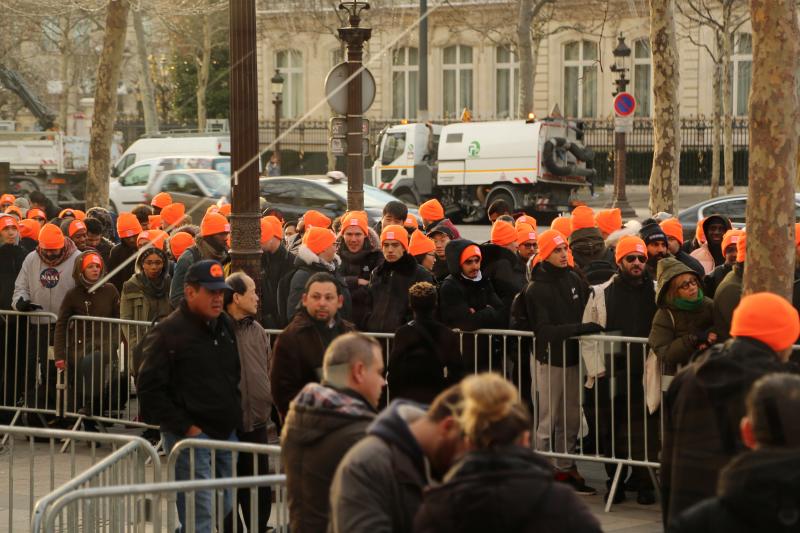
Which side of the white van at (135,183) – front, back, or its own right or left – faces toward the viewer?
left

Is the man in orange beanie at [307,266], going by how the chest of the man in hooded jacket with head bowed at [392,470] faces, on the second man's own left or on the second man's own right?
on the second man's own left

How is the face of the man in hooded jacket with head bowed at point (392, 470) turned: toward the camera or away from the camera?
away from the camera

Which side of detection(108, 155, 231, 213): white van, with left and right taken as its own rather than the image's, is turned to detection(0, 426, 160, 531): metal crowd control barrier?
left

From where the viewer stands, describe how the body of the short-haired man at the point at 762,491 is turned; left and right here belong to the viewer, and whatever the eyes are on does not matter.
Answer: facing away from the viewer

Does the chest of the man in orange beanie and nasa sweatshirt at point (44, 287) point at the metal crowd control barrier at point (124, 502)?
yes

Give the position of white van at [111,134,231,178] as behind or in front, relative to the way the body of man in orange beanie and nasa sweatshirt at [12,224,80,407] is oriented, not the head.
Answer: behind

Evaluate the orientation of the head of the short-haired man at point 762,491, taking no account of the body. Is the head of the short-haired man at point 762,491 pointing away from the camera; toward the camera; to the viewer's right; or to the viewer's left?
away from the camera

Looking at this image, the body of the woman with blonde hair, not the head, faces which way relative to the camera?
away from the camera

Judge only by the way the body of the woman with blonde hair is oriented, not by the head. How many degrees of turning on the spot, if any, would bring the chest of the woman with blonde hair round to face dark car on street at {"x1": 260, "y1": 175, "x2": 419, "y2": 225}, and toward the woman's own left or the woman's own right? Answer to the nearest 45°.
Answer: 0° — they already face it

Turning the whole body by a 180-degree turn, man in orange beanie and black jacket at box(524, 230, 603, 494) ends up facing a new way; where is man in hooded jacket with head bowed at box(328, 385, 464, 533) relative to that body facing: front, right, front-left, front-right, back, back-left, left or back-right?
back-left

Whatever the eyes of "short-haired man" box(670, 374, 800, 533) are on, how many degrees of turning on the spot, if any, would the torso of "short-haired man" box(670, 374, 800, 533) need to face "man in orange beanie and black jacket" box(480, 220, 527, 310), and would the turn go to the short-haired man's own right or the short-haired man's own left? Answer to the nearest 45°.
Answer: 0° — they already face them
